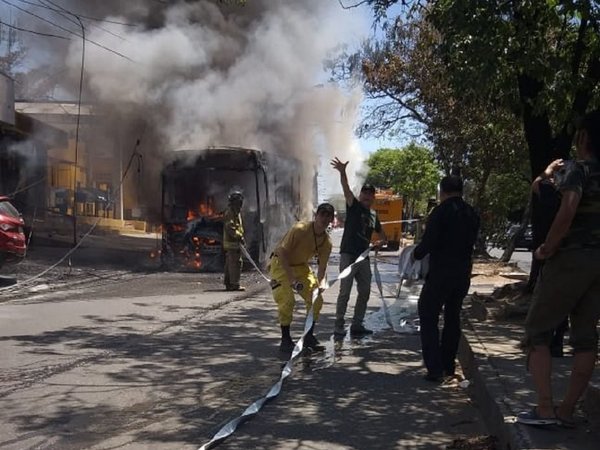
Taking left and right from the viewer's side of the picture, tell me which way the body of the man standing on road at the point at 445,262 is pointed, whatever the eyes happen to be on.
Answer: facing away from the viewer and to the left of the viewer

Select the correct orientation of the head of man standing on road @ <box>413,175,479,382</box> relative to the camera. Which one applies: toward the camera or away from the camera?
away from the camera

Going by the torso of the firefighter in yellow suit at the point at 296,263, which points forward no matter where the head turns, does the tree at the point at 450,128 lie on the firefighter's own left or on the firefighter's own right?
on the firefighter's own left

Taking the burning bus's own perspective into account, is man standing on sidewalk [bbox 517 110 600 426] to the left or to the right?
on its left

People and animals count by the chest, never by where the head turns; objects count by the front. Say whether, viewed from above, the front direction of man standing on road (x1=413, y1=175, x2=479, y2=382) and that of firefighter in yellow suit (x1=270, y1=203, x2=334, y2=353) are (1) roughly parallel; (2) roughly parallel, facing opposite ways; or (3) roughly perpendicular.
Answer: roughly parallel, facing opposite ways

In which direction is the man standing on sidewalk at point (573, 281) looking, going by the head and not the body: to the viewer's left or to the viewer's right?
to the viewer's left
